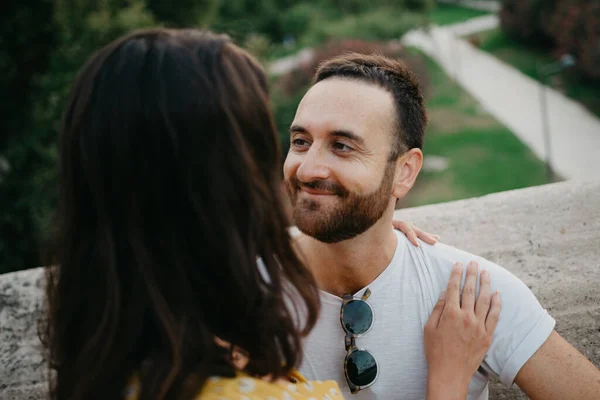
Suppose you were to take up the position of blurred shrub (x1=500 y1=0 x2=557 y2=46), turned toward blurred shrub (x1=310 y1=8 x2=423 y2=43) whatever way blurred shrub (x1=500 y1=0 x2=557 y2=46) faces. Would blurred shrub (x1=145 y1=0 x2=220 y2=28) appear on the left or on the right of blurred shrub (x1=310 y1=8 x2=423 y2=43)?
left

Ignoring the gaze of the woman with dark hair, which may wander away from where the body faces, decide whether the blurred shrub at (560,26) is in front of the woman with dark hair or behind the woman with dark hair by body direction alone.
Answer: in front

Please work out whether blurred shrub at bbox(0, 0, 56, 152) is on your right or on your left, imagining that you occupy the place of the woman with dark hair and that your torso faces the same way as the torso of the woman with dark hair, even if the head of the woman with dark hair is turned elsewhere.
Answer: on your left

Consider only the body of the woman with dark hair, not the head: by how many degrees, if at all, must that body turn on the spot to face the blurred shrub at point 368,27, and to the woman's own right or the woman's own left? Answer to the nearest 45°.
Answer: approximately 45° to the woman's own left

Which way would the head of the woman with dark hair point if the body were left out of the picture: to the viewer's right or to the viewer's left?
to the viewer's right

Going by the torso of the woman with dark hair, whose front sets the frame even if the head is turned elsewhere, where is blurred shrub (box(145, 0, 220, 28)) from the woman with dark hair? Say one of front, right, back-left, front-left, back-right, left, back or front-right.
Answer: front-left

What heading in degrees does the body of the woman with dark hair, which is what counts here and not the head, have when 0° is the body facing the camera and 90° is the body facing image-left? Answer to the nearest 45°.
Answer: approximately 225°

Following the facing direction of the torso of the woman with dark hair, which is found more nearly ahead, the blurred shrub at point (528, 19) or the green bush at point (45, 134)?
the blurred shrub
